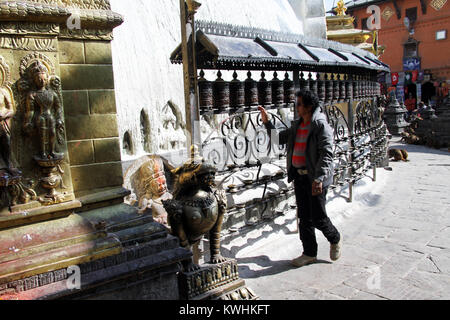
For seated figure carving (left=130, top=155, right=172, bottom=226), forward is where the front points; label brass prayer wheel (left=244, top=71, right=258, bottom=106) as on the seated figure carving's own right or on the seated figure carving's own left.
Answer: on the seated figure carving's own left

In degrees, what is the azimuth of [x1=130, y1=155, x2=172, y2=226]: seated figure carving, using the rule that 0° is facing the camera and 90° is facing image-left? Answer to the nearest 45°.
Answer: approximately 315°

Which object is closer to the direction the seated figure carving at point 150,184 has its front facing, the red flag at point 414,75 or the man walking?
the man walking

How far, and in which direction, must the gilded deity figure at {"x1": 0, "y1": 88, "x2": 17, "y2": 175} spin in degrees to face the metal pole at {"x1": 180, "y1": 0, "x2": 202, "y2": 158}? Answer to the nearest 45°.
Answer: approximately 135° to its left

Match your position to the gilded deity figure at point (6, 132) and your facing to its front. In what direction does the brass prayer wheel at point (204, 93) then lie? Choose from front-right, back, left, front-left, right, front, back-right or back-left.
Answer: back-left

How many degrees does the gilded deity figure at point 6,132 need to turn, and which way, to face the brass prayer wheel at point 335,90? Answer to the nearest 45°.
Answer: approximately 135° to its left

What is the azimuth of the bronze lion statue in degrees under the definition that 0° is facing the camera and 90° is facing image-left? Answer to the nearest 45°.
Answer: approximately 315°

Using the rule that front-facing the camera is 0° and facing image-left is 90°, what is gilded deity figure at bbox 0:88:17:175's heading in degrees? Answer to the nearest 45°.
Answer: approximately 0°
